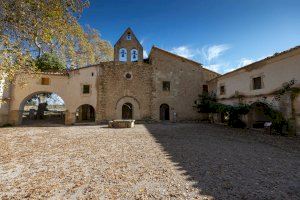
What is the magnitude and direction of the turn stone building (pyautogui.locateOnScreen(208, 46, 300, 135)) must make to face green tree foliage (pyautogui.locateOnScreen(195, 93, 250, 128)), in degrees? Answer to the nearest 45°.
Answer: approximately 90° to its right

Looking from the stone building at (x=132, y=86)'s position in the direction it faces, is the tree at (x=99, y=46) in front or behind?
behind

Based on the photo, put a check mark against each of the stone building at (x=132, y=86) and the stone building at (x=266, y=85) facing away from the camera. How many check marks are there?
0

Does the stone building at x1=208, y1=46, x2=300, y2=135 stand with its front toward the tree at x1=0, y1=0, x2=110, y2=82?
yes

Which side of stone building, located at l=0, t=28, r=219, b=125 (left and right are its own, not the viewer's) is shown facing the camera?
front

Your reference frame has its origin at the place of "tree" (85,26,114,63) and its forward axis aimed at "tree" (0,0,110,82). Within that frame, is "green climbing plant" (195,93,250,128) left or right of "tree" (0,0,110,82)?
left

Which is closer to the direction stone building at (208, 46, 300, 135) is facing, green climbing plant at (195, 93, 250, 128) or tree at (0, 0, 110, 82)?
the tree

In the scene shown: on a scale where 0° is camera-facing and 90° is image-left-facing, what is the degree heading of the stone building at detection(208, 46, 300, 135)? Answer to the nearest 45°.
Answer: approximately 45°

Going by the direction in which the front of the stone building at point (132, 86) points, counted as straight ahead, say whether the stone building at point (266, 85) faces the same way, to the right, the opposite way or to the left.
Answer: to the right

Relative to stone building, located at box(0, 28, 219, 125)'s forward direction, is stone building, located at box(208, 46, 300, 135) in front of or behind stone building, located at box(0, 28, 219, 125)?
in front

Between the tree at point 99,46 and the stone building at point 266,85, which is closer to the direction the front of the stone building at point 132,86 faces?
the stone building
